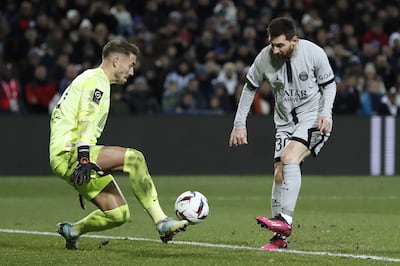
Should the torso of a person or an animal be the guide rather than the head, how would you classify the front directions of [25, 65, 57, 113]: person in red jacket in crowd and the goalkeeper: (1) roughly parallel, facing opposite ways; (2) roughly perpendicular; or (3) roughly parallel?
roughly perpendicular

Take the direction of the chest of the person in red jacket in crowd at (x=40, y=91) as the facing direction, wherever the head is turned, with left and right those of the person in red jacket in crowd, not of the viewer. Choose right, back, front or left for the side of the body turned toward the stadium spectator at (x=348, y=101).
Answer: left

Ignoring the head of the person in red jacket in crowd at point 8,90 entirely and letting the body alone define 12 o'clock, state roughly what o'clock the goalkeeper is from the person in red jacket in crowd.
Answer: The goalkeeper is roughly at 12 o'clock from the person in red jacket in crowd.

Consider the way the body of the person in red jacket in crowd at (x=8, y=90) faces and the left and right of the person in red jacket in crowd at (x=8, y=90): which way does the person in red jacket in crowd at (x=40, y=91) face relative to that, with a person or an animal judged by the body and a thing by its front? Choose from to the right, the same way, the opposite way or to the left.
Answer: the same way

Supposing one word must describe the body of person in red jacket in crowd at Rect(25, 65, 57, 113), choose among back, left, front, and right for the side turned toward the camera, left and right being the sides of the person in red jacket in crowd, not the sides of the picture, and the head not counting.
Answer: front

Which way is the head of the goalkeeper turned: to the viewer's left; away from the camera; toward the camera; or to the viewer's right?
to the viewer's right

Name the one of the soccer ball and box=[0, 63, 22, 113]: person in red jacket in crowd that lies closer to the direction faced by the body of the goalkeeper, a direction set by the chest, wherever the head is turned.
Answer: the soccer ball

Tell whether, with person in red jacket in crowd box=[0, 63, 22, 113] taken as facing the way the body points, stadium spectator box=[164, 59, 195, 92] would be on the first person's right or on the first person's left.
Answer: on the first person's left

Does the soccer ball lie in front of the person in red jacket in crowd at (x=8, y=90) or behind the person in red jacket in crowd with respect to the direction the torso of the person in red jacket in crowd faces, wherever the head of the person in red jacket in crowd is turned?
in front

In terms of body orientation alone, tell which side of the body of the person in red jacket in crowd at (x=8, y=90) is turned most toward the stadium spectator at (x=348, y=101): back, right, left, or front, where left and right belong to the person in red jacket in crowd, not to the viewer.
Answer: left

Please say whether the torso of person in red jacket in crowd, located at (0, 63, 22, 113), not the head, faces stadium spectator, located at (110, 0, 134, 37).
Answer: no

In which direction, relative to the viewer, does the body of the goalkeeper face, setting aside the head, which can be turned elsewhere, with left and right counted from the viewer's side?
facing to the right of the viewer

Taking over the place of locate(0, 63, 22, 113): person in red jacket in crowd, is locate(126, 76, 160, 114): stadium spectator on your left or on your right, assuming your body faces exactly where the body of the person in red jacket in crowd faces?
on your left

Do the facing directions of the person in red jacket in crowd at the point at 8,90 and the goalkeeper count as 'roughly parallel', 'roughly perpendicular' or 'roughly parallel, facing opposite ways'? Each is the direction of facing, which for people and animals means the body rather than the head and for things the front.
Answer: roughly perpendicular

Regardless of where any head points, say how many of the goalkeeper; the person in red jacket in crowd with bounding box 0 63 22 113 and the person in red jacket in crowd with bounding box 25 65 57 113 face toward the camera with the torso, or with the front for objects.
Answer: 2

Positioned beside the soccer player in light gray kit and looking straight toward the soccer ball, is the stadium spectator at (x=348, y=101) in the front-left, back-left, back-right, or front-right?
back-right
